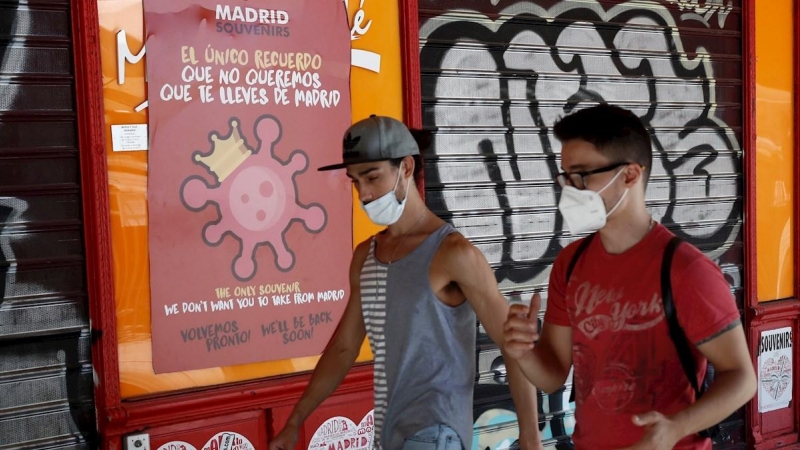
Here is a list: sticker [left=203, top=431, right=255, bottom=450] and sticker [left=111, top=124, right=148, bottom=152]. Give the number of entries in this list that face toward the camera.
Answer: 2

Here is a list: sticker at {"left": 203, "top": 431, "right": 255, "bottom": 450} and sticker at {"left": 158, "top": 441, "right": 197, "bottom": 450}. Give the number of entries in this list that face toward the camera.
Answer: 2

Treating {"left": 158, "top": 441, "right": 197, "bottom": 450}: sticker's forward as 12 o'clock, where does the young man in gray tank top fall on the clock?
The young man in gray tank top is roughly at 11 o'clock from the sticker.

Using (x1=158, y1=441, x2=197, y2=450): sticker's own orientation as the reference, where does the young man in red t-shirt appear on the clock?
The young man in red t-shirt is roughly at 11 o'clock from the sticker.

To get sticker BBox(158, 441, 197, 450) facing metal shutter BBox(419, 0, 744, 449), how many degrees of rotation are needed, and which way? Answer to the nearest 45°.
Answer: approximately 90° to its left

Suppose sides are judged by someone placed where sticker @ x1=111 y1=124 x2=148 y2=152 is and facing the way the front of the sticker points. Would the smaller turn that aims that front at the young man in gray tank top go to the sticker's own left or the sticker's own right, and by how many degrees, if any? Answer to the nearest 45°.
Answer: approximately 45° to the sticker's own left

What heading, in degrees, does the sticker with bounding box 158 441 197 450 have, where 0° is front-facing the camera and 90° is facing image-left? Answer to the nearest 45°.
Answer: approximately 0°
